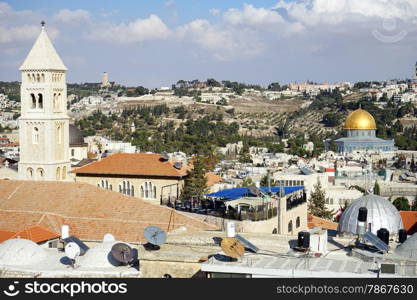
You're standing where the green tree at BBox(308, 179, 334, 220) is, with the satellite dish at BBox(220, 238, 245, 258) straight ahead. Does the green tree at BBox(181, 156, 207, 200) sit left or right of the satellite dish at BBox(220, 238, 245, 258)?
right

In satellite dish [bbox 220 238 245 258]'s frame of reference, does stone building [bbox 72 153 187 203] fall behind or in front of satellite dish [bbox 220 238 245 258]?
behind
